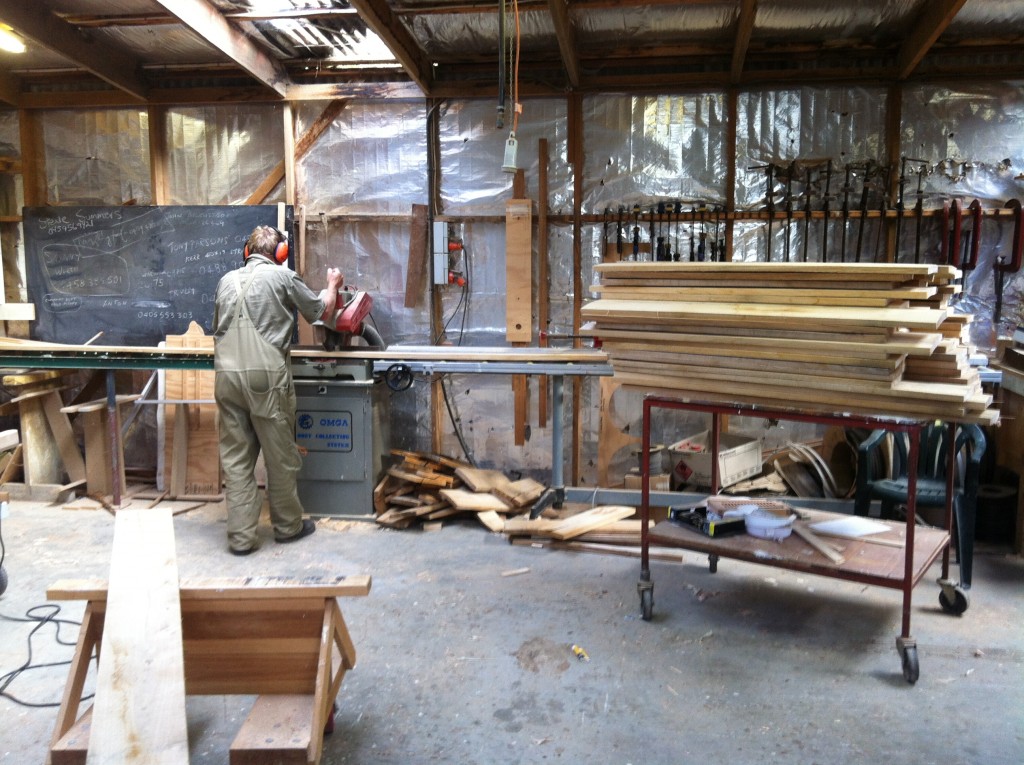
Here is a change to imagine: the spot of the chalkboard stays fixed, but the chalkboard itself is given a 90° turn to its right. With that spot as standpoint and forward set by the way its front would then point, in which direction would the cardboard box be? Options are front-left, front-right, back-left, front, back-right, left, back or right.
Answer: back-left

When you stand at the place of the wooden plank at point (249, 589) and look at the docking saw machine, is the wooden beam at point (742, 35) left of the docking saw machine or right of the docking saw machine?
right

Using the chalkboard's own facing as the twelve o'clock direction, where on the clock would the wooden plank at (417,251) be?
The wooden plank is roughly at 10 o'clock from the chalkboard.

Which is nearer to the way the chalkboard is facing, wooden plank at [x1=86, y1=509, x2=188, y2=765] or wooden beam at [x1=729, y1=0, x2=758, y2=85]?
the wooden plank

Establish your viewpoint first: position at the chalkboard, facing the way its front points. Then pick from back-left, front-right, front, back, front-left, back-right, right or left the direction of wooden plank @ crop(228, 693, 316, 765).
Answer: front

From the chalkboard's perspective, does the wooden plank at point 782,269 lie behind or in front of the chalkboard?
in front

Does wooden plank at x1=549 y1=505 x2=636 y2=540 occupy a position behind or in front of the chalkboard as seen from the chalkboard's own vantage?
in front

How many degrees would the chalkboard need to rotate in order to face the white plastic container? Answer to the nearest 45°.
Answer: approximately 45° to its left

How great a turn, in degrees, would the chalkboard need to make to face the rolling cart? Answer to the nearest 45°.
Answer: approximately 45° to its left

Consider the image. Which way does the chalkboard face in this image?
toward the camera
